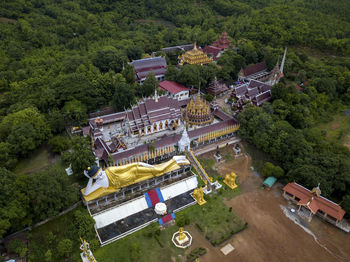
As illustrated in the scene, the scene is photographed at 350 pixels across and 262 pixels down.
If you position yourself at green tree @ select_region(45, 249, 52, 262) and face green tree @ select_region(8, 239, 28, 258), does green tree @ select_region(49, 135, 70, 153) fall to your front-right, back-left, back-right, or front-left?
front-right

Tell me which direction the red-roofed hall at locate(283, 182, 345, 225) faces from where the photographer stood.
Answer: facing the viewer and to the left of the viewer

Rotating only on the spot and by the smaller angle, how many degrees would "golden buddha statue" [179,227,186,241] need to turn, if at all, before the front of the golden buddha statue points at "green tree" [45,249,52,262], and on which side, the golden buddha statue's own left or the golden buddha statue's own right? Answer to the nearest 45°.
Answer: approximately 135° to the golden buddha statue's own right

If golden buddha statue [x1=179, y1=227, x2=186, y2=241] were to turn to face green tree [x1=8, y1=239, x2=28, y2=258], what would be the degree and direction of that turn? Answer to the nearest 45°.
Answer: approximately 135° to its right

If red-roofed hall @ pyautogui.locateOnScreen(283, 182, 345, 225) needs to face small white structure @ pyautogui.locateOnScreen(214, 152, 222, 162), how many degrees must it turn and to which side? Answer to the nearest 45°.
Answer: approximately 45° to its right

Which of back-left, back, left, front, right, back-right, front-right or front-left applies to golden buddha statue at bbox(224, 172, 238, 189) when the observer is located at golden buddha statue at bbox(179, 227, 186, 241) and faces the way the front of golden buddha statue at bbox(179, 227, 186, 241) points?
left

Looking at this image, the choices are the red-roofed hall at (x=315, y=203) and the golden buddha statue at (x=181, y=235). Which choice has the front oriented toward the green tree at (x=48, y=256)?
the red-roofed hall

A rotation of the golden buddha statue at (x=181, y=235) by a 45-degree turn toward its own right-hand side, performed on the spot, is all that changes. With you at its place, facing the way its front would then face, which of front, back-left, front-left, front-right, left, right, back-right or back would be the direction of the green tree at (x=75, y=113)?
back-right

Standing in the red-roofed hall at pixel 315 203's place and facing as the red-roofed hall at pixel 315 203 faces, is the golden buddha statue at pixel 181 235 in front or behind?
in front

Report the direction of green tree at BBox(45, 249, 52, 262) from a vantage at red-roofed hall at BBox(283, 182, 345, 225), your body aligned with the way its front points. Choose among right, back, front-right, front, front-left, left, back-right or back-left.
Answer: front

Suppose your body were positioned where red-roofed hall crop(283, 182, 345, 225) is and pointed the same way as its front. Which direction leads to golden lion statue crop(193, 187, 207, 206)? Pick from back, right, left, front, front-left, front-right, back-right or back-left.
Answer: front

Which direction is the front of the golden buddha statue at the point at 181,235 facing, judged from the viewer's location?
facing the viewer and to the right of the viewer

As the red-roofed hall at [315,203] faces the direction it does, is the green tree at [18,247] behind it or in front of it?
in front

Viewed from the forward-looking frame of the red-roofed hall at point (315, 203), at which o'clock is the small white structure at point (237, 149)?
The small white structure is roughly at 2 o'clock from the red-roofed hall.

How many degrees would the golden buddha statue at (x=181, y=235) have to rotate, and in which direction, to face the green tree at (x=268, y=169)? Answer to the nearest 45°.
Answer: approximately 90° to its left

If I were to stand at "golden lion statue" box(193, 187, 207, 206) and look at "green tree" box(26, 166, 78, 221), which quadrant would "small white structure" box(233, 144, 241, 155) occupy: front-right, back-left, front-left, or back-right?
back-right

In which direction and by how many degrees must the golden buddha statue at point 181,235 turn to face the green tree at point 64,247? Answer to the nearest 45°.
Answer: approximately 135° to its right

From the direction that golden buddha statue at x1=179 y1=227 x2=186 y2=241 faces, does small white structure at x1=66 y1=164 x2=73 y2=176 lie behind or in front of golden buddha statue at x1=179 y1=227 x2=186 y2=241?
behind
